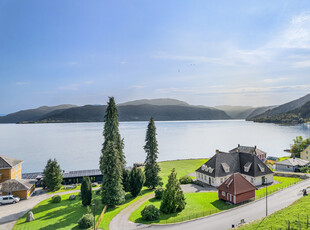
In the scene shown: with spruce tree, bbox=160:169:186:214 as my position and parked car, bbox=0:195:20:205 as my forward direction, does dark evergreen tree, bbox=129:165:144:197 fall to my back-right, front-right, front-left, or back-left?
front-right

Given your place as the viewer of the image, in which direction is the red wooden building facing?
facing the viewer and to the left of the viewer

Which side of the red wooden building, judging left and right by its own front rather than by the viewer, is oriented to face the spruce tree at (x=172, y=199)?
front

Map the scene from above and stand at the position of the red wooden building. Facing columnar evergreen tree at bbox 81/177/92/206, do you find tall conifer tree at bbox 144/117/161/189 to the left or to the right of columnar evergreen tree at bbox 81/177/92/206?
right

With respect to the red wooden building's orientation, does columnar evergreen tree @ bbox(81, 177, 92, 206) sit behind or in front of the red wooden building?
in front

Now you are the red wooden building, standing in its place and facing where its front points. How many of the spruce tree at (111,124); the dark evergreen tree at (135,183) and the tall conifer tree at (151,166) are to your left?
0

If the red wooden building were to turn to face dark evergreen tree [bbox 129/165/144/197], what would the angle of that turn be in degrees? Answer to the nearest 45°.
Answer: approximately 45° to its right

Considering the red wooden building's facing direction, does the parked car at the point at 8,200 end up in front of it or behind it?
in front

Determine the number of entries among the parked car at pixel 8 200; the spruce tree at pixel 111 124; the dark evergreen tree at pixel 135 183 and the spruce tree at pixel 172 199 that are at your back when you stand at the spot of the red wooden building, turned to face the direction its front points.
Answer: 0

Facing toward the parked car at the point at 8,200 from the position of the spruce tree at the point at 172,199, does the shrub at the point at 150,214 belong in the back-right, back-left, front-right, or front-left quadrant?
front-left

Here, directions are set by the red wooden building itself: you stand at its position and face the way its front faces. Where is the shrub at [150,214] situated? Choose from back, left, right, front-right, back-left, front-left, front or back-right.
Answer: front
